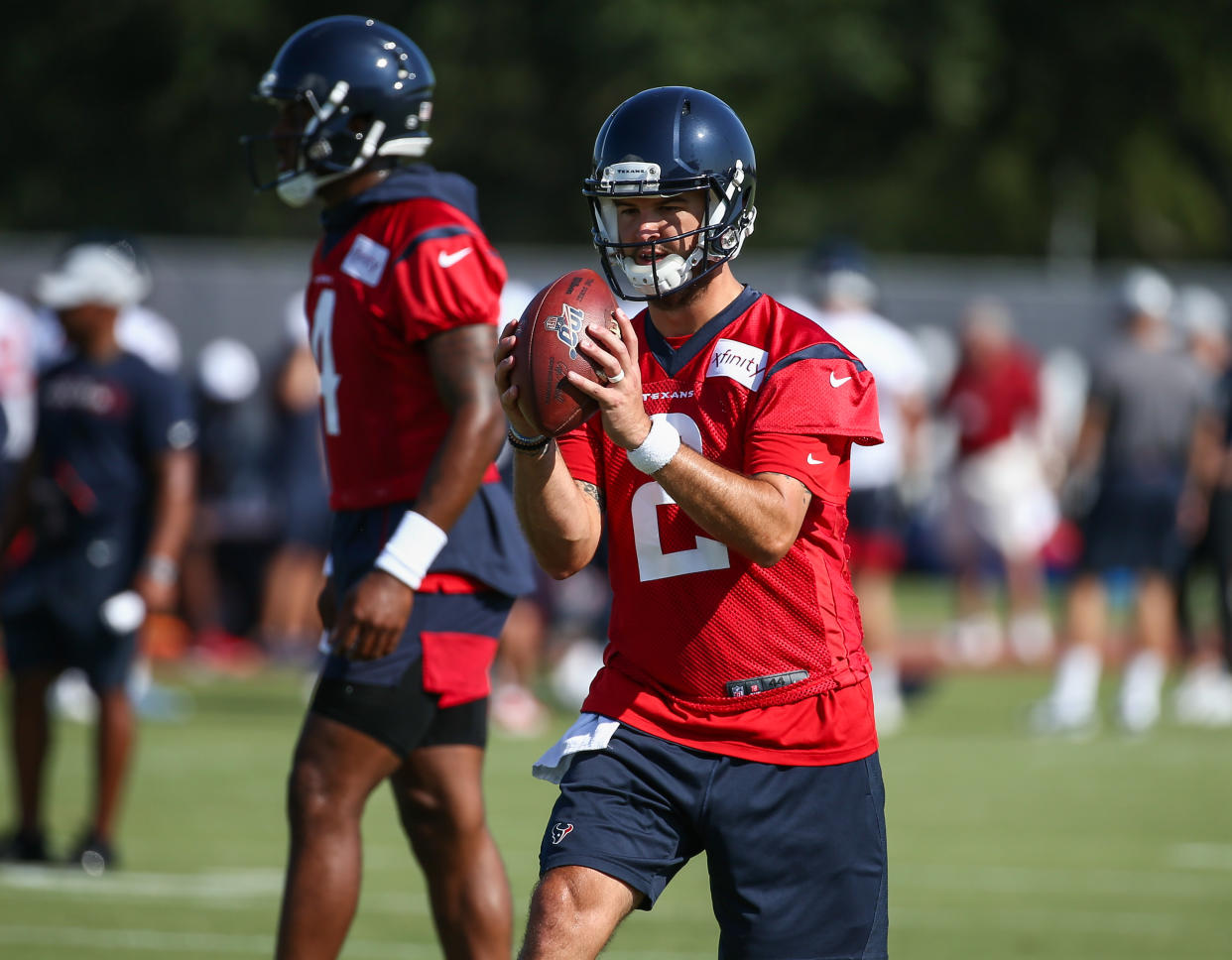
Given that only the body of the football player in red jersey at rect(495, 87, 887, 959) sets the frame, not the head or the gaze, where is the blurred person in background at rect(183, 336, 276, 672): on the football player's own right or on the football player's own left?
on the football player's own right

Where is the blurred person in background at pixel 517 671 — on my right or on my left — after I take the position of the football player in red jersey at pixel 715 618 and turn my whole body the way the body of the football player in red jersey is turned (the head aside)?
on my right

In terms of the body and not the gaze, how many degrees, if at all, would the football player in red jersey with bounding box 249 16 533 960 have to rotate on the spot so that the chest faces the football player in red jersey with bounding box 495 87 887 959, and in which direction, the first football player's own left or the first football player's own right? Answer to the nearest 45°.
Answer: approximately 135° to the first football player's own left

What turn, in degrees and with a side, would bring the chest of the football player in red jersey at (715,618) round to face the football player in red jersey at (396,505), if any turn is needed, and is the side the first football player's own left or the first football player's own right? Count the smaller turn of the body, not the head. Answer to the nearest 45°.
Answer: approximately 90° to the first football player's own right

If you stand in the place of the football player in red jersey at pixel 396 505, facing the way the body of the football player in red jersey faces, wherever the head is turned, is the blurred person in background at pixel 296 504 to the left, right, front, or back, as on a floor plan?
right

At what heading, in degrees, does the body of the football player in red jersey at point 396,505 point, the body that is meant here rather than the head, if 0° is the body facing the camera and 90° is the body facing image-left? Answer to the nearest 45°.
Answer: approximately 90°

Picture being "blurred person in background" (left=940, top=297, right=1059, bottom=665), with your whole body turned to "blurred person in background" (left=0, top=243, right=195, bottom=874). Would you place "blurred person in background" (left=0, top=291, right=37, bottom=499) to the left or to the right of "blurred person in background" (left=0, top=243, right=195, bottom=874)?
right

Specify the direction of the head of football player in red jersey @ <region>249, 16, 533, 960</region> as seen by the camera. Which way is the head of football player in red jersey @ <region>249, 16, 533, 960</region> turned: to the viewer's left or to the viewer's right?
to the viewer's left

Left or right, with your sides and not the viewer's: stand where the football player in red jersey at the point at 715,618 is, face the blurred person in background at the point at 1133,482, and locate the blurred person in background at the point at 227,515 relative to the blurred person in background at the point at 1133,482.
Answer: left

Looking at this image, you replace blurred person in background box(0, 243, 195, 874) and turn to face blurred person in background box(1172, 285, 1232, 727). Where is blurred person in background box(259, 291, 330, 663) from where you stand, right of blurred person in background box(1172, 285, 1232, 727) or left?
left

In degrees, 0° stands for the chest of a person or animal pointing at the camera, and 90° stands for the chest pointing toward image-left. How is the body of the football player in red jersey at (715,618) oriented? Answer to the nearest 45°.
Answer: approximately 45°

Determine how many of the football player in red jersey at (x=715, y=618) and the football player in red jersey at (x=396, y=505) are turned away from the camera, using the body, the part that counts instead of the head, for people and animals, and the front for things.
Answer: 0
